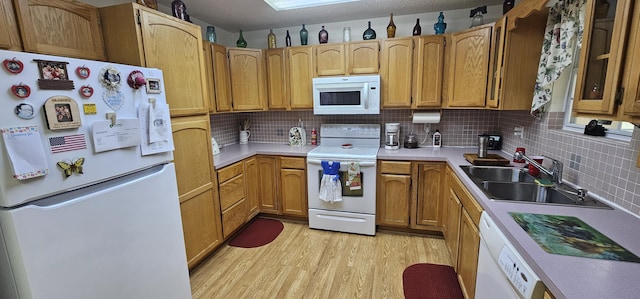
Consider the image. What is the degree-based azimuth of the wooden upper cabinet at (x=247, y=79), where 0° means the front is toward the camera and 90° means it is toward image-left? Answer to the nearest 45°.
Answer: approximately 0°

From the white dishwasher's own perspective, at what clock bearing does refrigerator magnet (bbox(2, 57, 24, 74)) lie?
The refrigerator magnet is roughly at 12 o'clock from the white dishwasher.

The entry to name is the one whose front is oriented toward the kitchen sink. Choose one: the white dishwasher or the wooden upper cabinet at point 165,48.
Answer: the wooden upper cabinet

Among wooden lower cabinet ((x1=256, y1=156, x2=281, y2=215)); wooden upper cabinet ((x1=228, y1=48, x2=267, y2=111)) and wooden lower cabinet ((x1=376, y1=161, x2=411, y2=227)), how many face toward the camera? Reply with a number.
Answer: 3

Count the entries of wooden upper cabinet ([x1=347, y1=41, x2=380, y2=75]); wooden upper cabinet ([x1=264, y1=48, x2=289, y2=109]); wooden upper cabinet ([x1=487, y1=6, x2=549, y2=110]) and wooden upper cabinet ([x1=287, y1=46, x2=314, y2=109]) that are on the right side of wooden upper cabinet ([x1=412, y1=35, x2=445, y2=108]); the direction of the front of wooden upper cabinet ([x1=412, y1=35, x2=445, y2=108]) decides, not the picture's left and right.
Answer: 3

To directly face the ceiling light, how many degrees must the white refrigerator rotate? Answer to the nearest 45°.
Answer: approximately 45° to its left

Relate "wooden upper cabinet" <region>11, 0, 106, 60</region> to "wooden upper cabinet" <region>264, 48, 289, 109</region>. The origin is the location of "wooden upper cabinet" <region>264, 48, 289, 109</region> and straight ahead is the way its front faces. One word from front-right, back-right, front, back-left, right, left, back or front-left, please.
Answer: front-right
